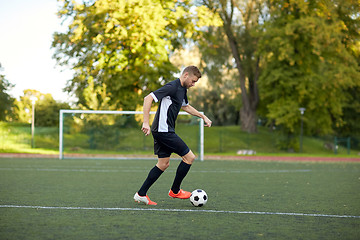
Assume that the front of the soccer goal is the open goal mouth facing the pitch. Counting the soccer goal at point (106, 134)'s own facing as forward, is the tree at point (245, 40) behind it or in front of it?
behind

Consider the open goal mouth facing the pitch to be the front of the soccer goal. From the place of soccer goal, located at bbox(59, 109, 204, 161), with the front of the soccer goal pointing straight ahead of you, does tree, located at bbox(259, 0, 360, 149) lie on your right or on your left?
on your left

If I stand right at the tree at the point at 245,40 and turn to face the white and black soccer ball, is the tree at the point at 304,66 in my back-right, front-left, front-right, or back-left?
front-left

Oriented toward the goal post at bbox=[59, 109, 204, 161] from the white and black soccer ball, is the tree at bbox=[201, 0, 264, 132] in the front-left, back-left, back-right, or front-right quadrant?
front-right

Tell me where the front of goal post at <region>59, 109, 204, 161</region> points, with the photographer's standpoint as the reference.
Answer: facing the viewer

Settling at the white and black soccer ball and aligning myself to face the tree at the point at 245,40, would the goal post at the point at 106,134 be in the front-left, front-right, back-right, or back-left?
front-left

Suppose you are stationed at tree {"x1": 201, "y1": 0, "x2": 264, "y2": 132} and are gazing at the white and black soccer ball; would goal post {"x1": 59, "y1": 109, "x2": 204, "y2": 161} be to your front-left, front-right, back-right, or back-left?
front-right

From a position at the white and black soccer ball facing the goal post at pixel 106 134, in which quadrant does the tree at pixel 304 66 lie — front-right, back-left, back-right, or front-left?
front-right

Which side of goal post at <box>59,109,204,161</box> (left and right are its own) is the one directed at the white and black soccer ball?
front
